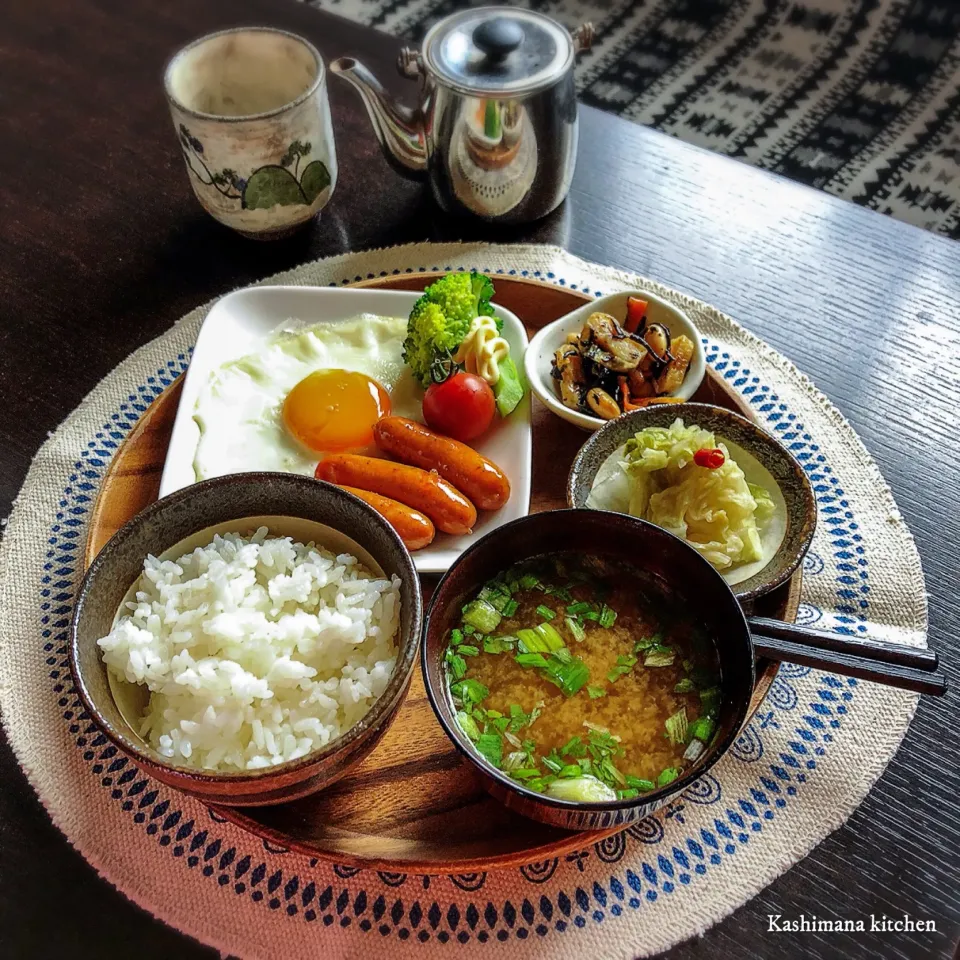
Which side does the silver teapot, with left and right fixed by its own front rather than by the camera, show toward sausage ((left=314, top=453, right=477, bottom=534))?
left

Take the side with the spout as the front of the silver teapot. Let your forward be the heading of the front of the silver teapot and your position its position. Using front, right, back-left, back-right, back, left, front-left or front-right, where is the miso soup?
left

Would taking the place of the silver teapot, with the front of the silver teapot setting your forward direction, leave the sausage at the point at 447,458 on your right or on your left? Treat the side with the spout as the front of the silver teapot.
on your left

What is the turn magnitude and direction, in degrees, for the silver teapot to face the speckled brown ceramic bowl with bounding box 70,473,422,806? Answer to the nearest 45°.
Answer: approximately 90° to its left

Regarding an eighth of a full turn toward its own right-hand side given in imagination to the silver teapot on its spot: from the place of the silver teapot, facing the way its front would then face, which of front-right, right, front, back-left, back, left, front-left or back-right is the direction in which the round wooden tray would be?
back-left

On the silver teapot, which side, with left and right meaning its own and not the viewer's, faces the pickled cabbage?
left

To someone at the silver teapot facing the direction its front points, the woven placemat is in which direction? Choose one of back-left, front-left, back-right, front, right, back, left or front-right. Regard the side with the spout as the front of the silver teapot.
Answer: left

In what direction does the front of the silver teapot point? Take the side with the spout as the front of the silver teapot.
to the viewer's left
